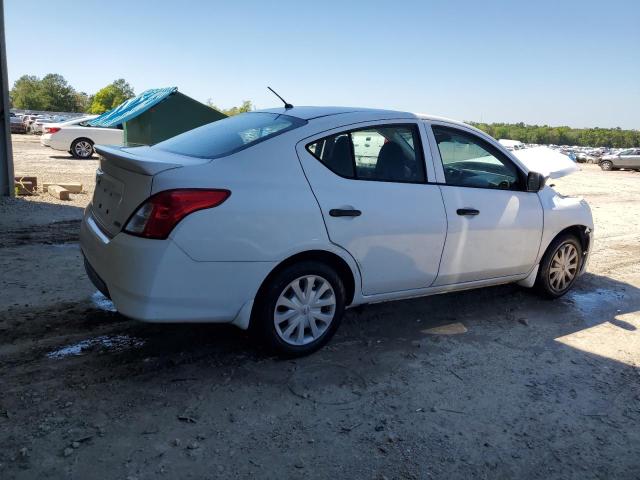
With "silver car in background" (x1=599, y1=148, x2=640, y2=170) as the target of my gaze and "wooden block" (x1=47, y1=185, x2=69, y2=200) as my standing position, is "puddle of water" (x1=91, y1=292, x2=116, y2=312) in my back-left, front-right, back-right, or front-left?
back-right

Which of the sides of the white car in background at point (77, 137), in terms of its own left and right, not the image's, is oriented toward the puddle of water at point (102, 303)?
right

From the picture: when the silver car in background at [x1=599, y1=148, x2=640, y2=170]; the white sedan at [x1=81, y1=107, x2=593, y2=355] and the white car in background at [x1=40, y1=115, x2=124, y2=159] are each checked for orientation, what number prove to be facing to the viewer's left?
1

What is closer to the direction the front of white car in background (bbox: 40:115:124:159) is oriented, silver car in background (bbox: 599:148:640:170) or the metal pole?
the silver car in background

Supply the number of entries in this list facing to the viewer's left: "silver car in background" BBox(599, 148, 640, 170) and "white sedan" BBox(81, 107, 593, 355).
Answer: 1

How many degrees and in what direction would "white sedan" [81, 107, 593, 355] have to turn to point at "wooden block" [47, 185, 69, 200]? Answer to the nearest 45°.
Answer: approximately 90° to its left

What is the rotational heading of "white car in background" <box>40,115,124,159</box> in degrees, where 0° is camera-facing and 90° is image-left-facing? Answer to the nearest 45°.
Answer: approximately 270°

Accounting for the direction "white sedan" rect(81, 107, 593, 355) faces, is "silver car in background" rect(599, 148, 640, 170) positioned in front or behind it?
in front

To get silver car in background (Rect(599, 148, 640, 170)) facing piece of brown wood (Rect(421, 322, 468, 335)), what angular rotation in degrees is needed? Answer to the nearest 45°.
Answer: approximately 90° to its left

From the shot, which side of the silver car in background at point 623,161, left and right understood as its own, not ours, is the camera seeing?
left

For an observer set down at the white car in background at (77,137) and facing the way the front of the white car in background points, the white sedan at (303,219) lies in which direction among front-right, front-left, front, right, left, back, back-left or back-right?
right

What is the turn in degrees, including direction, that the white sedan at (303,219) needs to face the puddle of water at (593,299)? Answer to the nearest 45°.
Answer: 0° — it already faces it

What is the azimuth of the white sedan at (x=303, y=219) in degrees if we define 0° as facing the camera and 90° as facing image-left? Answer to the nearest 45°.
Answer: approximately 225°

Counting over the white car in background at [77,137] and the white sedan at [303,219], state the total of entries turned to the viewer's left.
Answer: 0
